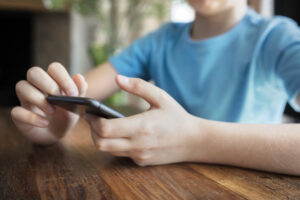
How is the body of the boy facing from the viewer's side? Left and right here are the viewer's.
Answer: facing the viewer and to the left of the viewer
